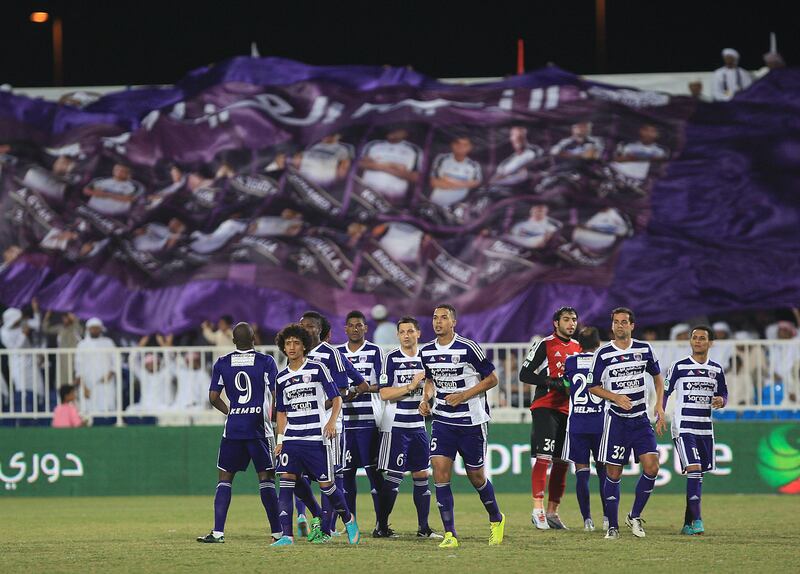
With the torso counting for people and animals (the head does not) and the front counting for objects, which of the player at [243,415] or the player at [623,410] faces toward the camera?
the player at [623,410]

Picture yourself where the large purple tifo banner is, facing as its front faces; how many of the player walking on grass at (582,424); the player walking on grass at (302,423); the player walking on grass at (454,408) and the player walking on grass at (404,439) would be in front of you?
4

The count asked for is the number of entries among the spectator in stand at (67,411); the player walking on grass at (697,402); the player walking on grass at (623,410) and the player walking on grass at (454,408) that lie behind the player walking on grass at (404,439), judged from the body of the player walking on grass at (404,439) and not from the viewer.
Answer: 1

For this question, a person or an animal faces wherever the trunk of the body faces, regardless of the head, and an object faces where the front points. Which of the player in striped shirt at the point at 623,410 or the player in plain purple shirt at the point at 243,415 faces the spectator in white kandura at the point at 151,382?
the player in plain purple shirt at the point at 243,415

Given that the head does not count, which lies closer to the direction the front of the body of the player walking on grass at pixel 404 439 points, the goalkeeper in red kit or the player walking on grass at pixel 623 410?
the player walking on grass

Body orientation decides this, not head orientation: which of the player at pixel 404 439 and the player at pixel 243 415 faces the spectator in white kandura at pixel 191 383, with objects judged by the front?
the player at pixel 243 415

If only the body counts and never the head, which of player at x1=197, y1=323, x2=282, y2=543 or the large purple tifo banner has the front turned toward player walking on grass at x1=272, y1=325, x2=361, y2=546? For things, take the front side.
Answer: the large purple tifo banner

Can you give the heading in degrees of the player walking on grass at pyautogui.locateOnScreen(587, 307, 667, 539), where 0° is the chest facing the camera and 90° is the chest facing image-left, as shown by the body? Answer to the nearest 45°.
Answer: approximately 0°

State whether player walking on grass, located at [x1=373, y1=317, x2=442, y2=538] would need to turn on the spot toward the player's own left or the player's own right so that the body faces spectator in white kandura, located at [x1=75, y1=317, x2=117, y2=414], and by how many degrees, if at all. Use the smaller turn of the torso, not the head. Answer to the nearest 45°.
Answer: approximately 180°

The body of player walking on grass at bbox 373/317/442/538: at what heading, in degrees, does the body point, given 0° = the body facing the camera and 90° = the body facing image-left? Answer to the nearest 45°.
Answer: approximately 315°

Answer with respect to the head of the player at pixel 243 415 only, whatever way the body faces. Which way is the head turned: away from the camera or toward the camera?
away from the camera

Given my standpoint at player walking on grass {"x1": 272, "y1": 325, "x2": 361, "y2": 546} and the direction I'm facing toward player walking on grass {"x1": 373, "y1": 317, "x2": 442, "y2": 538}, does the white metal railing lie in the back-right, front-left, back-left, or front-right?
front-left

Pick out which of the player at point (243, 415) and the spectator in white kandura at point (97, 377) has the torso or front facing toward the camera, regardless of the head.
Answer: the spectator in white kandura

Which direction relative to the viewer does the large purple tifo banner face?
toward the camera

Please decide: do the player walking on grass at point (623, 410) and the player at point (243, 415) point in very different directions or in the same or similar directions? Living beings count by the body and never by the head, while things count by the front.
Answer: very different directions

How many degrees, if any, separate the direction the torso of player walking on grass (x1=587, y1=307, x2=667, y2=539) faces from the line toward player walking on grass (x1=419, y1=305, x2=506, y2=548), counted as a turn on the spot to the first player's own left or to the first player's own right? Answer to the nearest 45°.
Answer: approximately 45° to the first player's own right

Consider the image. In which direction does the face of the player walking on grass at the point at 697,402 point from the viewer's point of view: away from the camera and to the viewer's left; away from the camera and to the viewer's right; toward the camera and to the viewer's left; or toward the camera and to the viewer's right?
toward the camera and to the viewer's left

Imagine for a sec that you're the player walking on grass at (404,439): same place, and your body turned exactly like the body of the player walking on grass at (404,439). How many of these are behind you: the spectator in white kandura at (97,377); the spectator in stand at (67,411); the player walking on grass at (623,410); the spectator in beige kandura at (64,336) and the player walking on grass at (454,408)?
3
